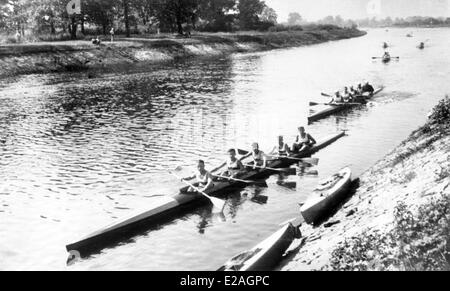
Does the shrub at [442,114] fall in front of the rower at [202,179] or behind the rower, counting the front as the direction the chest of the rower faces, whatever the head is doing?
behind

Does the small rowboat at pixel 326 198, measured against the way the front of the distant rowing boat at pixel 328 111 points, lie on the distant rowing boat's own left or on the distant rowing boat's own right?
on the distant rowing boat's own left

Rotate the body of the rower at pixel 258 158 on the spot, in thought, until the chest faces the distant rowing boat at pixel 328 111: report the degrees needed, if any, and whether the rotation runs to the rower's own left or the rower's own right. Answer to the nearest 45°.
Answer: approximately 135° to the rower's own right

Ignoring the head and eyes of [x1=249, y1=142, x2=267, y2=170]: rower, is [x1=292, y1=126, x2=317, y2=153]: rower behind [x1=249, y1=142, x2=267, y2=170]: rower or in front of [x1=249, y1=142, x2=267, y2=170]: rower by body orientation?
behind

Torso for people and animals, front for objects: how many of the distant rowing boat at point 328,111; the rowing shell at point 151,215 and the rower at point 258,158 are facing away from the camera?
0

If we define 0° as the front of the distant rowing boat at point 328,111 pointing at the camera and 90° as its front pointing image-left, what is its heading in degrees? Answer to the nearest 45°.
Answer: approximately 45°

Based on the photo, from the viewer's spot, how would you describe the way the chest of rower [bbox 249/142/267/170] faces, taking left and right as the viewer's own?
facing the viewer and to the left of the viewer

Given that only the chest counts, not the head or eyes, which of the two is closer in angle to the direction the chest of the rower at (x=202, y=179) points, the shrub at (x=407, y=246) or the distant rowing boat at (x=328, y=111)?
the shrub

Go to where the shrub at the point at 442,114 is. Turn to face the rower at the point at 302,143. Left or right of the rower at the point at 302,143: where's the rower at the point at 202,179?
left

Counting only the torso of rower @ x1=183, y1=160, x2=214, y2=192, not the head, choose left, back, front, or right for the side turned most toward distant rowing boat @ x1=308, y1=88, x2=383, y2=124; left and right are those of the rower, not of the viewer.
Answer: back

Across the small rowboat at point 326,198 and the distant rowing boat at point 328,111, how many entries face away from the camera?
0

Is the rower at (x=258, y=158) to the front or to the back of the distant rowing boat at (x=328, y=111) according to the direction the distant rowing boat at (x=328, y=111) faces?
to the front

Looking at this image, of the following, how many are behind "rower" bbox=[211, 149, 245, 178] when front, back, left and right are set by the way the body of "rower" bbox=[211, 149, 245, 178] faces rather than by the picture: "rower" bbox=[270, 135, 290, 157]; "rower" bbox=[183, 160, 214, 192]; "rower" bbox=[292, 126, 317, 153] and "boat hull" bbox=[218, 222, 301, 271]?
2

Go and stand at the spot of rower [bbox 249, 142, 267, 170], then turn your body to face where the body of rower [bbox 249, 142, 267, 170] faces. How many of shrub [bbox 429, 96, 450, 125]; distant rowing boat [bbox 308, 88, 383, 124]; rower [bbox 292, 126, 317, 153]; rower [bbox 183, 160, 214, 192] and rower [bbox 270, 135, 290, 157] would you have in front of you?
1
